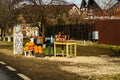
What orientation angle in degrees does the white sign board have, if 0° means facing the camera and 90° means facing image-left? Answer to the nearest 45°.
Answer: approximately 0°
